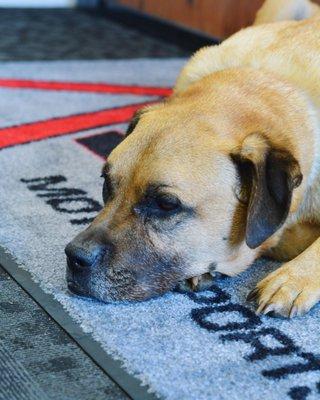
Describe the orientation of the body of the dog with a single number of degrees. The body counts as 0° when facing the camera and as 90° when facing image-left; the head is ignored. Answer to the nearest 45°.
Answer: approximately 45°
